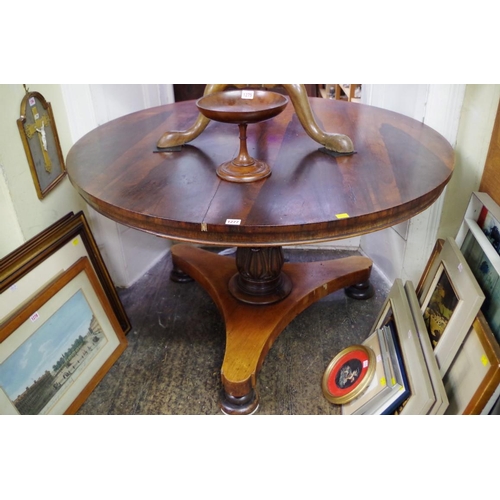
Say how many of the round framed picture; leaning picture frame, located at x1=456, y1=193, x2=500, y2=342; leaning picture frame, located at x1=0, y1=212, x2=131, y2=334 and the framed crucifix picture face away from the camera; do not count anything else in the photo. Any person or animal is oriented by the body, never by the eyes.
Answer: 0

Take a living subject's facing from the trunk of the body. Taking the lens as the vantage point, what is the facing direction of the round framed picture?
facing the viewer and to the left of the viewer

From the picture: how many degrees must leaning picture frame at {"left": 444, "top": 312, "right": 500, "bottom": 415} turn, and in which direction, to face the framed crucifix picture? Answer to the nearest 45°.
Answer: approximately 45° to its right

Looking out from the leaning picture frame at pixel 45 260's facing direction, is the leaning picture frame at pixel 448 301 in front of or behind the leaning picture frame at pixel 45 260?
in front

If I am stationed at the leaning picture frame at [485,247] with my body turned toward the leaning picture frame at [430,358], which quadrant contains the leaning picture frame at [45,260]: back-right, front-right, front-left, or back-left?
front-right

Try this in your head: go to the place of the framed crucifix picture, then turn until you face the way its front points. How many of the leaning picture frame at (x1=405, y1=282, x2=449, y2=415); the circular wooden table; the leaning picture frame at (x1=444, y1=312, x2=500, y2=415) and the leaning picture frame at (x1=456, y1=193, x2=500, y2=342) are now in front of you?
4

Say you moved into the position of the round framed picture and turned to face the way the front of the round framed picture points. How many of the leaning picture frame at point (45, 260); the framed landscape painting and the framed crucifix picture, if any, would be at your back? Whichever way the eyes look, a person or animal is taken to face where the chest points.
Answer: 0

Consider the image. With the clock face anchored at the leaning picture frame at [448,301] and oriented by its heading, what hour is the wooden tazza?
The wooden tazza is roughly at 1 o'clock from the leaning picture frame.

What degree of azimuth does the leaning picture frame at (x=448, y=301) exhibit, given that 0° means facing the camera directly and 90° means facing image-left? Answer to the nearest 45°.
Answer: approximately 45°

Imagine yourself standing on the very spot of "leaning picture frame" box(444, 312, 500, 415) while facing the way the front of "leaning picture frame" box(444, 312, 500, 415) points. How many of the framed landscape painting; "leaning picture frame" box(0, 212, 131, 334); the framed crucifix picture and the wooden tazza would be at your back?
0

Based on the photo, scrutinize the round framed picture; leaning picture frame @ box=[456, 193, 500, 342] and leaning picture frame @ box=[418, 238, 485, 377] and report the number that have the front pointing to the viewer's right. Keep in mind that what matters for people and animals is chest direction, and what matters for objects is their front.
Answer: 0

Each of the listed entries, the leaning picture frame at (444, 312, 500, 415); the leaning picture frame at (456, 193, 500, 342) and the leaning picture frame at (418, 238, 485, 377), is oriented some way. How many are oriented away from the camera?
0

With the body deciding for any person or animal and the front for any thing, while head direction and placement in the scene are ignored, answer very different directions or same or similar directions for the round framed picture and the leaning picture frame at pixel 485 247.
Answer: same or similar directions

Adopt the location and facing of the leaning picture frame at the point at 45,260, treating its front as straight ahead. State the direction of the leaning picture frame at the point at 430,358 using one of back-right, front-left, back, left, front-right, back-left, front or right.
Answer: front

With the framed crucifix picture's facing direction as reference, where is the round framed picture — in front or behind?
in front

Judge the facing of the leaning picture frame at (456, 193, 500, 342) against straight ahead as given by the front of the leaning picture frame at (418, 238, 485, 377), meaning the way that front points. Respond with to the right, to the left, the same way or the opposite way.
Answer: the same way
